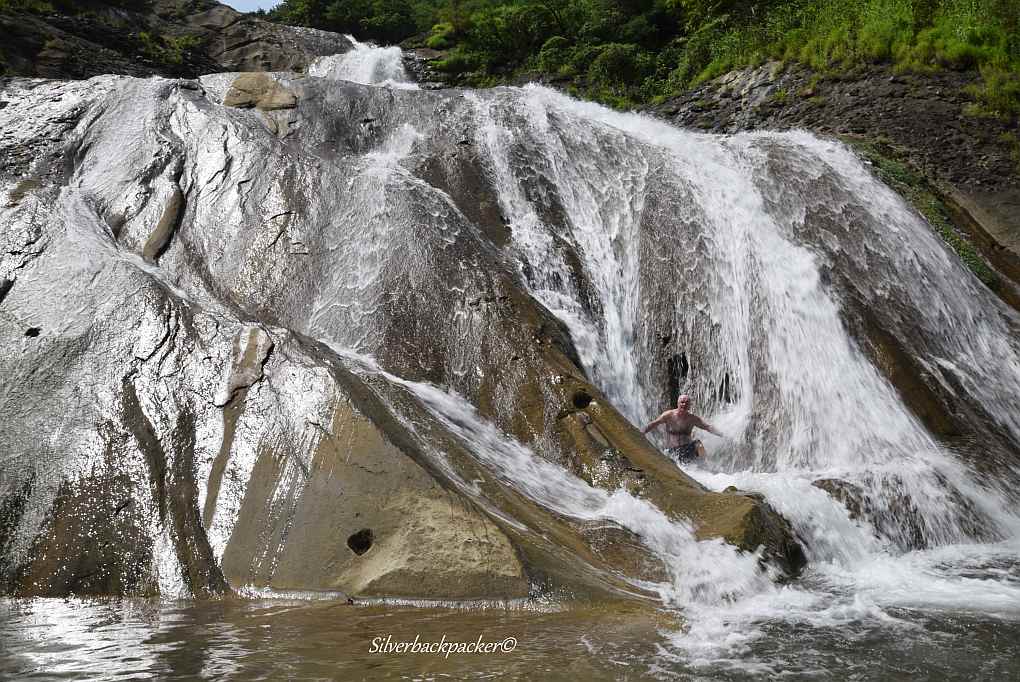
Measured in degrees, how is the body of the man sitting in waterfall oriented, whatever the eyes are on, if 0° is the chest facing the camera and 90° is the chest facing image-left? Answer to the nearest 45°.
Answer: approximately 0°
